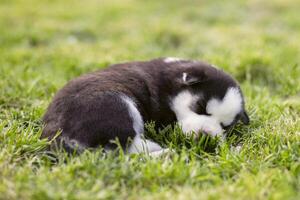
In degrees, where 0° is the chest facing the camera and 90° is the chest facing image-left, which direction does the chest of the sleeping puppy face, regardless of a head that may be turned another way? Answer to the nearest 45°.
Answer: approximately 270°
